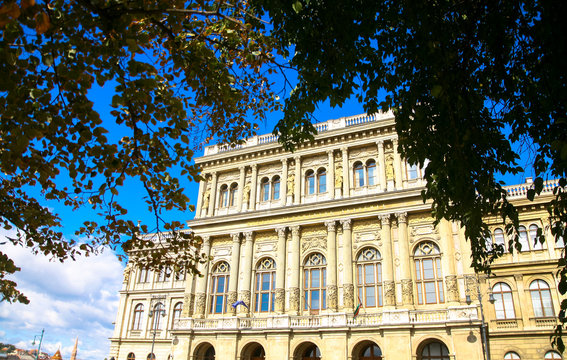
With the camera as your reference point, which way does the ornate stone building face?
facing the viewer and to the left of the viewer
